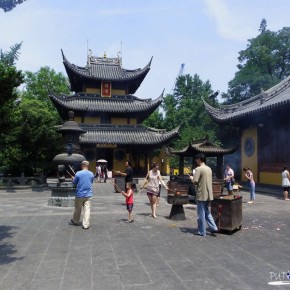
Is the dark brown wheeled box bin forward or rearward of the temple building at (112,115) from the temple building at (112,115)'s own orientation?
forward

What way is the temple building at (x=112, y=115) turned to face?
toward the camera

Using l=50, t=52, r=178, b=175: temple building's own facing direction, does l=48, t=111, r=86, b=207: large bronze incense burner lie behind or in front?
in front

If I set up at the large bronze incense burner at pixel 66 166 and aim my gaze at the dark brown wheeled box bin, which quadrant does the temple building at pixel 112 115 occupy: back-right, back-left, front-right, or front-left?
back-left

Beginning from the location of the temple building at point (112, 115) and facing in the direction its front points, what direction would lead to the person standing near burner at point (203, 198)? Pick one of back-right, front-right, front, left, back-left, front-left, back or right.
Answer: front
